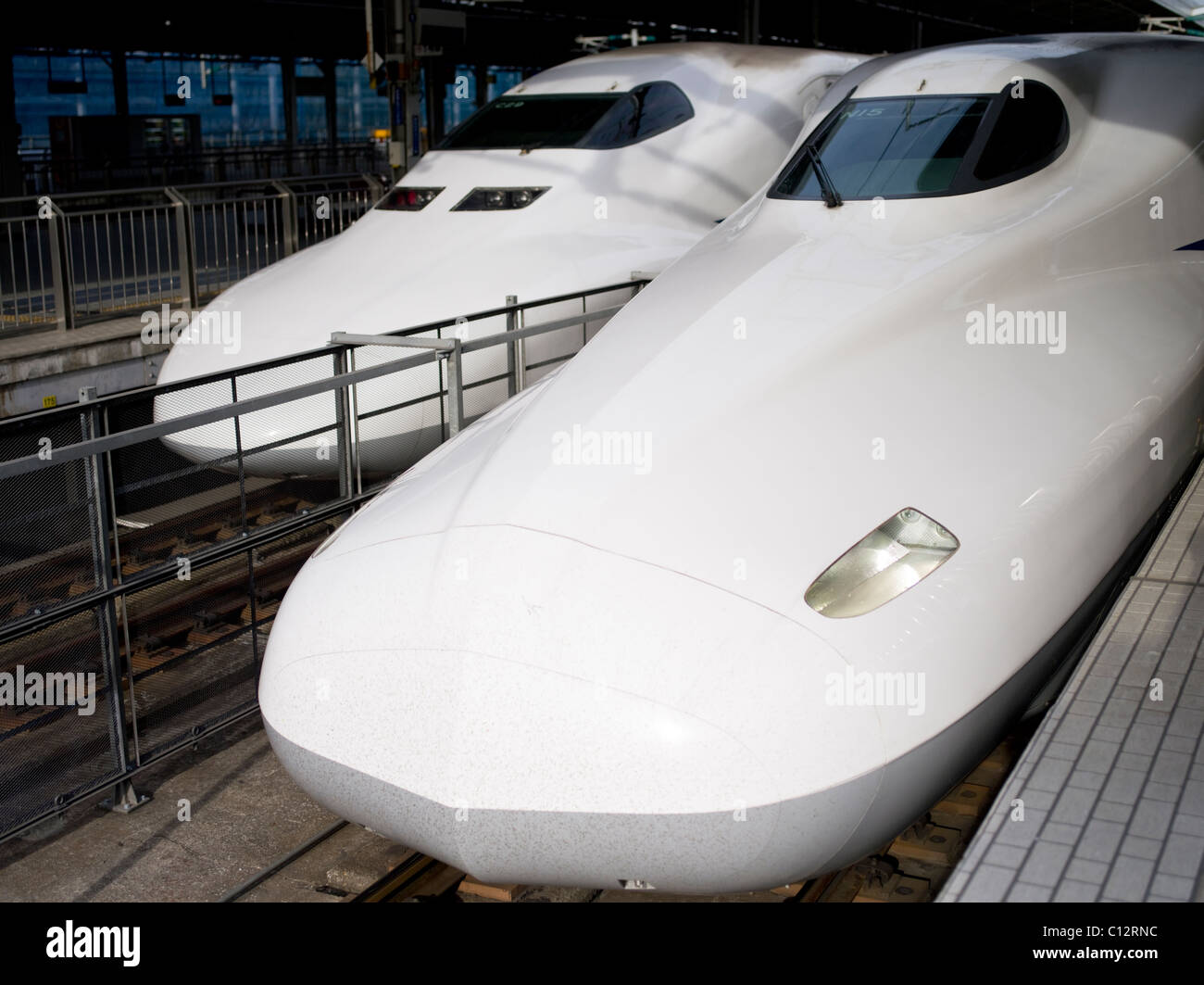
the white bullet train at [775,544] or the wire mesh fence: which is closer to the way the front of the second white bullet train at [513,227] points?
the wire mesh fence

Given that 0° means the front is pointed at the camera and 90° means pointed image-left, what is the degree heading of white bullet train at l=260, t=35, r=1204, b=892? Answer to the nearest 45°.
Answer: approximately 45°

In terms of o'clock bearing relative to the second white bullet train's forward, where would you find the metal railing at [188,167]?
The metal railing is roughly at 4 o'clock from the second white bullet train.

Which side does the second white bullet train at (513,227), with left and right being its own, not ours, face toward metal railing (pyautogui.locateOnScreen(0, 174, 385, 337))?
right

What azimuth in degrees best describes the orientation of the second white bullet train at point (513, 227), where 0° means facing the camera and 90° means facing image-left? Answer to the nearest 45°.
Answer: approximately 45°

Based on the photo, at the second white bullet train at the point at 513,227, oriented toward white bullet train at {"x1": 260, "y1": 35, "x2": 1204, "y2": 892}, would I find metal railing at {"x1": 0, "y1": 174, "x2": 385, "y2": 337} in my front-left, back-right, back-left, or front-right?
back-right

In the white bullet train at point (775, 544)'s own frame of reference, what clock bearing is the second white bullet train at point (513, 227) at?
The second white bullet train is roughly at 4 o'clock from the white bullet train.

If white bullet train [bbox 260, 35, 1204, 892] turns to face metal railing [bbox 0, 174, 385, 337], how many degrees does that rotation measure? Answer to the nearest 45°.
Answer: approximately 90° to its right

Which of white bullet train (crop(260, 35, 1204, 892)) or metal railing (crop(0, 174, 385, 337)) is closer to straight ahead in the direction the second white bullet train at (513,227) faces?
the white bullet train

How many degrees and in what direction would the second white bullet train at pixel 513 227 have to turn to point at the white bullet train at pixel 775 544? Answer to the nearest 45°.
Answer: approximately 45° to its left

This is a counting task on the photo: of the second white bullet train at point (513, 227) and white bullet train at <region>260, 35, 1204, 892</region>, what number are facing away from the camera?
0

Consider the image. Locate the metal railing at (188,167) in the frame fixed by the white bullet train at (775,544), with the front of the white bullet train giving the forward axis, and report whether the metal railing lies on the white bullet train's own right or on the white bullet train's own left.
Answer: on the white bullet train's own right
